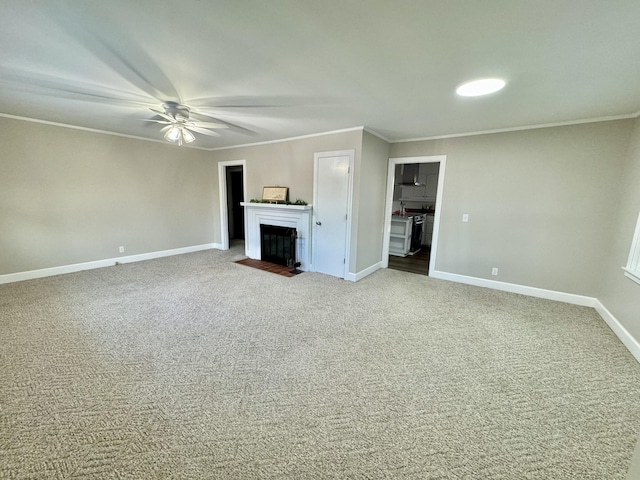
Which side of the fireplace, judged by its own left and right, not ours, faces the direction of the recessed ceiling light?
left

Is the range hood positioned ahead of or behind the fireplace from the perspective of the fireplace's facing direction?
behind

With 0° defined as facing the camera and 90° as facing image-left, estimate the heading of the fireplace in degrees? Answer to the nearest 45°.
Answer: approximately 45°

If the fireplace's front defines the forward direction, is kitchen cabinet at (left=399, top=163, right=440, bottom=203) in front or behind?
behind

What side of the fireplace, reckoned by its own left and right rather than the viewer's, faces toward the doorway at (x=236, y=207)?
right

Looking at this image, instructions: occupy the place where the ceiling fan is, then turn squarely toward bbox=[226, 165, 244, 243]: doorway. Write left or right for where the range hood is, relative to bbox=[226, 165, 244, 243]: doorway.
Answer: right

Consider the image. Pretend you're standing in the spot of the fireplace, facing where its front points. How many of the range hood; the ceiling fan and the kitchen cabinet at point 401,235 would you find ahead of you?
1

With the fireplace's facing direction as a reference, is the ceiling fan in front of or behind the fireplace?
in front

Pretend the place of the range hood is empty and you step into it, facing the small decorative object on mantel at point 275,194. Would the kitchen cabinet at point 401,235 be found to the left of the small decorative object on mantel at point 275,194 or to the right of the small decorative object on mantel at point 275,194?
left
